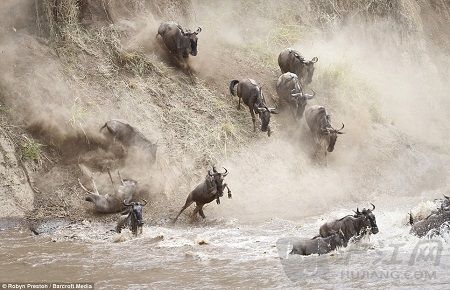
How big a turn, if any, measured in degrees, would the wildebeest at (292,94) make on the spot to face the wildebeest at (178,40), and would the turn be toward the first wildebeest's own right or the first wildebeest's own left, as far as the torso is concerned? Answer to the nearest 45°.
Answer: approximately 135° to the first wildebeest's own right

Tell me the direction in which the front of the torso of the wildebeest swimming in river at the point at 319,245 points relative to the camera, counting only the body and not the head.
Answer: to the viewer's right

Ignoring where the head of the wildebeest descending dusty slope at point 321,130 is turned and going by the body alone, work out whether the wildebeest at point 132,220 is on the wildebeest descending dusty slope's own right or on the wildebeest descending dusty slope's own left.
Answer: on the wildebeest descending dusty slope's own right

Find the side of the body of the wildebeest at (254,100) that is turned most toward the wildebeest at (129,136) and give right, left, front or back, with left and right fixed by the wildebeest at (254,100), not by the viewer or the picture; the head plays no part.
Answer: right

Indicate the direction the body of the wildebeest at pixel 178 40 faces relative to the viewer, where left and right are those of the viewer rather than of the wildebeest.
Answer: facing the viewer and to the right of the viewer

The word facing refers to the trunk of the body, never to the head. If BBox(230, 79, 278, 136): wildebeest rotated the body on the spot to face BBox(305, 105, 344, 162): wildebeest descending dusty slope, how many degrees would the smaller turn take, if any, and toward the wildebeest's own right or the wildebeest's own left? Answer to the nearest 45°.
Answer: approximately 45° to the wildebeest's own left

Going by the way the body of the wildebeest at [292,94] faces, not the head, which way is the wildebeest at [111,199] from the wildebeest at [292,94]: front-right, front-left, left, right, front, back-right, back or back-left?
right

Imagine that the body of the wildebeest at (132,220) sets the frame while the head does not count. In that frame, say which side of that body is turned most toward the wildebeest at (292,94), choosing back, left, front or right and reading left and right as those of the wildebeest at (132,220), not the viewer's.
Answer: left

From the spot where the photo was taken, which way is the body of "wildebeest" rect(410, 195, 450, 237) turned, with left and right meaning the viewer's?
facing to the right of the viewer

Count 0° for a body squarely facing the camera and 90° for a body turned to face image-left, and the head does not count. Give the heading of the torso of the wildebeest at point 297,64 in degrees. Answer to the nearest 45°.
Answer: approximately 315°

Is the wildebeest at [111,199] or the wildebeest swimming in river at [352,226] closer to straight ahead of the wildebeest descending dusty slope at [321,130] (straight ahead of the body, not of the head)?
the wildebeest swimming in river

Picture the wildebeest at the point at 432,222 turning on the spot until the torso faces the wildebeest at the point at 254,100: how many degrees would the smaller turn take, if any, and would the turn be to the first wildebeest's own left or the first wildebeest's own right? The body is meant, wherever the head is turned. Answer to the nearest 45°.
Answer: approximately 135° to the first wildebeest's own left

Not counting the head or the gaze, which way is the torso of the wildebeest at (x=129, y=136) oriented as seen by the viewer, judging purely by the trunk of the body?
to the viewer's right

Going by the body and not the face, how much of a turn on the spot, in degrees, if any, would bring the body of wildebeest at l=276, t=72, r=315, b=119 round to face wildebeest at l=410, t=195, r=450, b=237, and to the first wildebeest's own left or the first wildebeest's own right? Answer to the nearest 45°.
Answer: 0° — it already faces it
